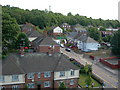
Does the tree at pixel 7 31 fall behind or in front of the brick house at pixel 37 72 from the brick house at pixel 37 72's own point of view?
behind

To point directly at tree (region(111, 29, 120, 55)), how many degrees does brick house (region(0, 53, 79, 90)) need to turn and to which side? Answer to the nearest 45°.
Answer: approximately 135° to its left

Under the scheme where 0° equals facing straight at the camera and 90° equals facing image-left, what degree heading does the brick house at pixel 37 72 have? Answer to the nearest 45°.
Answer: approximately 0°

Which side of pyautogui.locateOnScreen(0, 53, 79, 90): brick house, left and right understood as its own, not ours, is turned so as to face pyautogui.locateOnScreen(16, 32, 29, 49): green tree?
back
